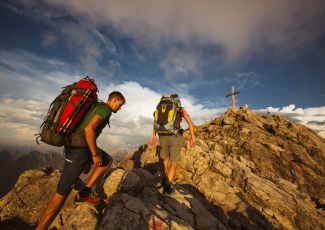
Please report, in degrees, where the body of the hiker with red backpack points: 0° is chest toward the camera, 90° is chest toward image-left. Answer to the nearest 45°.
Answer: approximately 270°

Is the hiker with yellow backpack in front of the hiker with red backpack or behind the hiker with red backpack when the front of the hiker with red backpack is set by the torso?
in front
